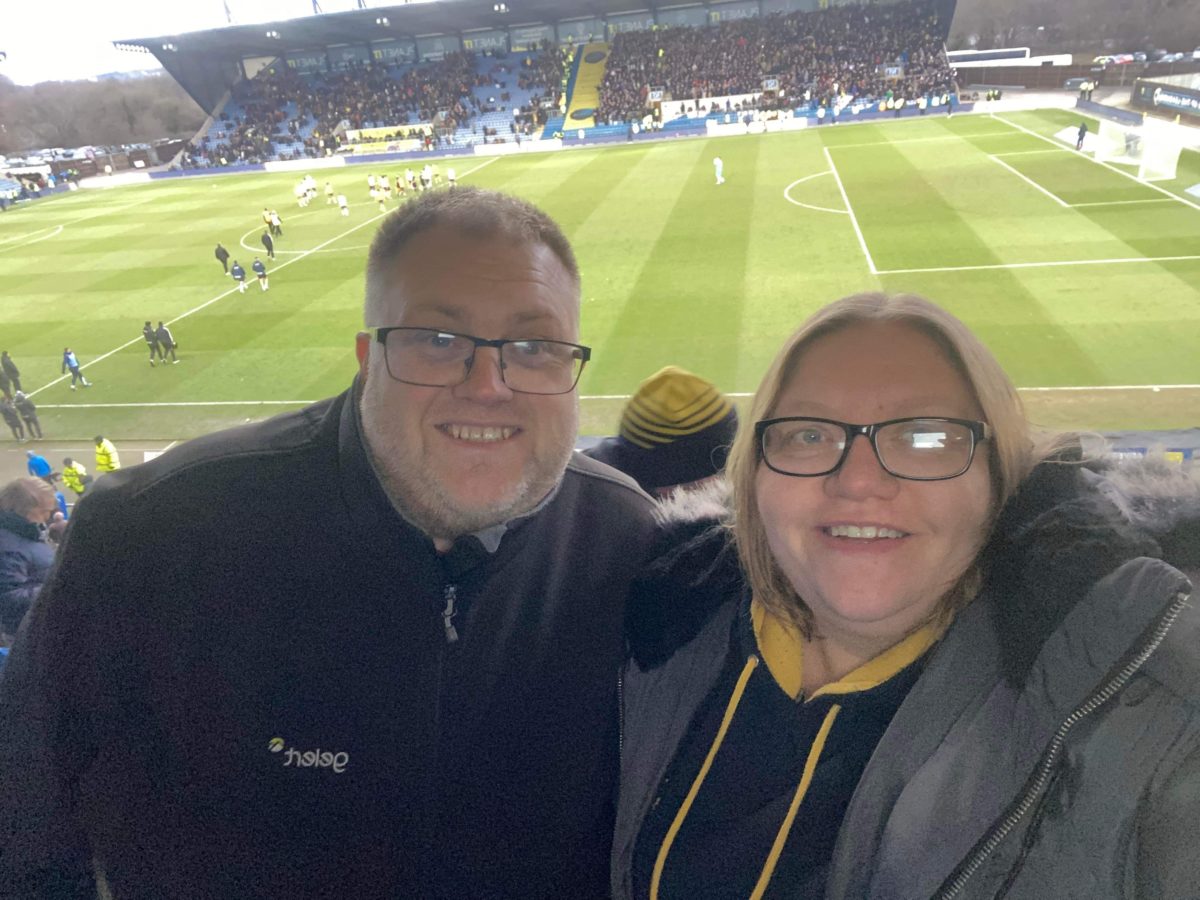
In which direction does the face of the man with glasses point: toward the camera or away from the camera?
toward the camera

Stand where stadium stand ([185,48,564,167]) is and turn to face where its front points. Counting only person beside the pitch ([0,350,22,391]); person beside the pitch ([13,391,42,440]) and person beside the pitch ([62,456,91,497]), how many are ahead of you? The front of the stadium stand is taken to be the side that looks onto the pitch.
3

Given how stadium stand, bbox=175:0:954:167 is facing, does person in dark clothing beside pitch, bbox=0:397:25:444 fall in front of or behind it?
in front

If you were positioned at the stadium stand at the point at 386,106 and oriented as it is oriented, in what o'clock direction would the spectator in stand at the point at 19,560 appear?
The spectator in stand is roughly at 12 o'clock from the stadium stand.

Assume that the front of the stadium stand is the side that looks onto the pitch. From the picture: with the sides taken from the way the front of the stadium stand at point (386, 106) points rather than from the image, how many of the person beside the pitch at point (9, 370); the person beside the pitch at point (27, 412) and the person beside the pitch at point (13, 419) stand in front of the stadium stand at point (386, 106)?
3

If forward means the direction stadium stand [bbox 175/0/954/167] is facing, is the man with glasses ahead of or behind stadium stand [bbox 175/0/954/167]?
ahead

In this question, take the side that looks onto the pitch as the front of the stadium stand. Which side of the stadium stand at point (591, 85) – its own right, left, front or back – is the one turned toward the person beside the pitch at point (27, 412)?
front

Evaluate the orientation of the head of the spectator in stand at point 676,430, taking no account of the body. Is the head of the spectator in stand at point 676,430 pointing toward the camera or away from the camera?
away from the camera

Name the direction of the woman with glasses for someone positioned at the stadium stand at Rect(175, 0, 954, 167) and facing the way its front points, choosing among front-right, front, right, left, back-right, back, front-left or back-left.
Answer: front

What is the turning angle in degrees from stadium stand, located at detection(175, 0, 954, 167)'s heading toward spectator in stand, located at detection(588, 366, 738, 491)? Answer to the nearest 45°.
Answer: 0° — it already faces them

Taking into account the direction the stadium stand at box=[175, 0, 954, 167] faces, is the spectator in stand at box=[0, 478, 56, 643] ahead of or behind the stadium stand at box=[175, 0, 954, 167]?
ahead

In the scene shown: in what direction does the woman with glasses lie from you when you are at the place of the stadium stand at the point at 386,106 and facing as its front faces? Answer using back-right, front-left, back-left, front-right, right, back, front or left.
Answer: front

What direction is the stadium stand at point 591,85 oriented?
toward the camera
